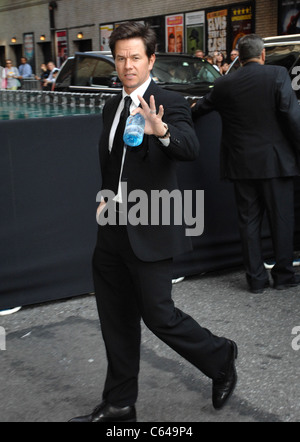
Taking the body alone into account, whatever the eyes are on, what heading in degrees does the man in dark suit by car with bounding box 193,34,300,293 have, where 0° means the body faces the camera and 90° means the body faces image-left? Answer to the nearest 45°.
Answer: approximately 180°

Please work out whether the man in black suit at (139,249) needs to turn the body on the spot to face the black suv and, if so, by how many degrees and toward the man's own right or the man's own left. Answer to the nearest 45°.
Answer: approximately 135° to the man's own right

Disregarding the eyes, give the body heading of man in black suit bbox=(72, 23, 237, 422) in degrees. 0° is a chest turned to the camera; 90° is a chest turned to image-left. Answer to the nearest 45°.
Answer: approximately 45°

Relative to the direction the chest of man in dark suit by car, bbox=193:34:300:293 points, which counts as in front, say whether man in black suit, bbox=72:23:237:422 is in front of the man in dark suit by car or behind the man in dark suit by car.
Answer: behind

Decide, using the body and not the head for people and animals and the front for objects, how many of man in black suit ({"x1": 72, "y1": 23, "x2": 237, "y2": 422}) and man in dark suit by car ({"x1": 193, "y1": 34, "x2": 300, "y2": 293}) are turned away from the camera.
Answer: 1

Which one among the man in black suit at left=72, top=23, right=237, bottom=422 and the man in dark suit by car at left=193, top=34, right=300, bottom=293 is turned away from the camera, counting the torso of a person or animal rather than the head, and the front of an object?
the man in dark suit by car

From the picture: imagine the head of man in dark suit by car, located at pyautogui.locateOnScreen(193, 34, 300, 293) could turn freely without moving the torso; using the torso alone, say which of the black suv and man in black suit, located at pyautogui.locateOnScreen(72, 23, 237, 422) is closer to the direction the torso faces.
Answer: the black suv
